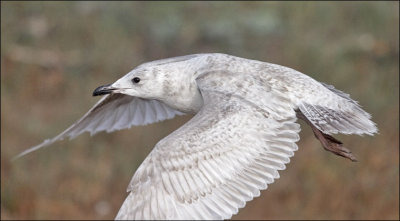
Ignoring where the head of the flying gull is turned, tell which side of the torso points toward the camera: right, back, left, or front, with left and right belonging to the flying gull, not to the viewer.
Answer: left
